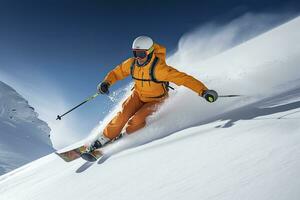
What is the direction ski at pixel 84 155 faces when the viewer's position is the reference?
facing the viewer and to the left of the viewer

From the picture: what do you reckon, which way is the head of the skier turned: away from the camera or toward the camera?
toward the camera
